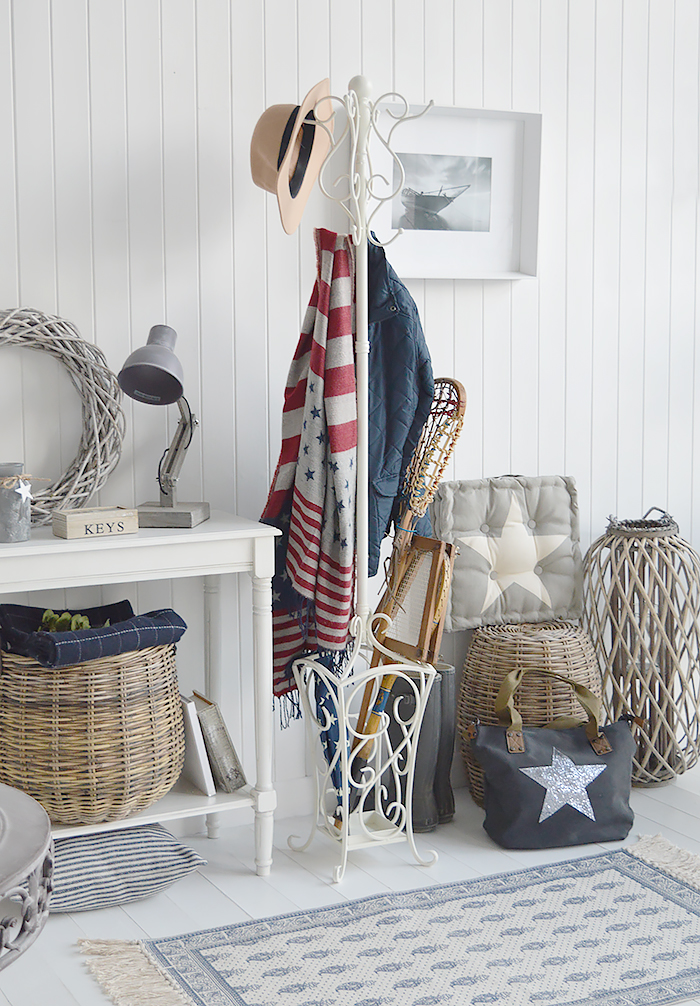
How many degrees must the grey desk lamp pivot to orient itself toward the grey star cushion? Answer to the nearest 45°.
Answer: approximately 180°

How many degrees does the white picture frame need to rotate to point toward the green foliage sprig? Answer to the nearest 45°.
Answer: approximately 45° to its right

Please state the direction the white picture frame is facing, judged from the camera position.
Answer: facing the viewer

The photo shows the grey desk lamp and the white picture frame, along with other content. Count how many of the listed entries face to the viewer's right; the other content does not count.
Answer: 0

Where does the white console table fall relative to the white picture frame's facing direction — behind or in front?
in front

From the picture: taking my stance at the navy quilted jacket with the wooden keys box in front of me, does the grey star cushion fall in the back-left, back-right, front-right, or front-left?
back-right

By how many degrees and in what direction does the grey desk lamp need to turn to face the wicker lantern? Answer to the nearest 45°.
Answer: approximately 135° to its left

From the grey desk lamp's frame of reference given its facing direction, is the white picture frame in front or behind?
behind

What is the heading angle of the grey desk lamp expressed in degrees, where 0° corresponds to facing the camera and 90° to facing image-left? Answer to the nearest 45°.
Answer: approximately 45°
